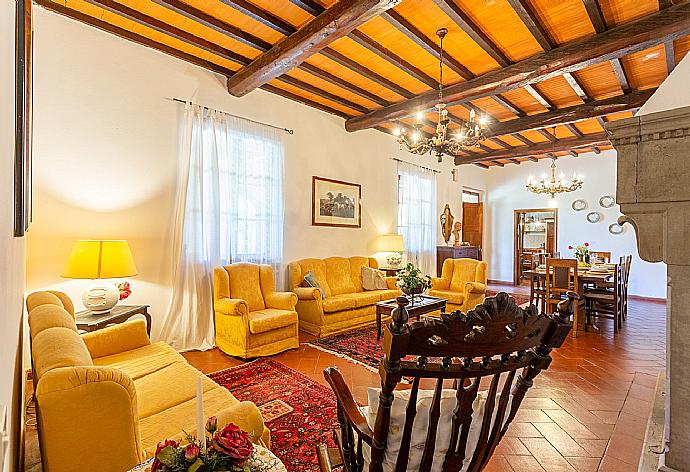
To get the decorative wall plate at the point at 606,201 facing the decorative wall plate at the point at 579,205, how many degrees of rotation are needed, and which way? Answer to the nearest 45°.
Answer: approximately 90° to its right

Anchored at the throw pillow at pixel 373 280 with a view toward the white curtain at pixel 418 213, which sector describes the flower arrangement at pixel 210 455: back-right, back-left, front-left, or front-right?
back-right

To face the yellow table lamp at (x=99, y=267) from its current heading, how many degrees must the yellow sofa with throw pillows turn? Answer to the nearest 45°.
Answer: approximately 90° to its right

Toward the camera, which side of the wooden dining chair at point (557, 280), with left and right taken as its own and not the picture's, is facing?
back

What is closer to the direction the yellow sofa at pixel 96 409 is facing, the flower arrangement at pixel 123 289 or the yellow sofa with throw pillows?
the yellow sofa with throw pillows

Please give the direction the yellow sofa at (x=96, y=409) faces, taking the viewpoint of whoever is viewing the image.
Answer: facing to the right of the viewer
